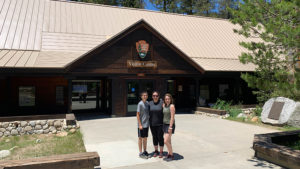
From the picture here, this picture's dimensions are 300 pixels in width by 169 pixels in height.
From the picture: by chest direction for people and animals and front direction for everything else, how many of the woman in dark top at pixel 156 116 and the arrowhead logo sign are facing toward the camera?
2

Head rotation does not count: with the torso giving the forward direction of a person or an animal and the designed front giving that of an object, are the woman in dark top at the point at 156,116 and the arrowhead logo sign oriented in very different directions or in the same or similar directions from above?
same or similar directions

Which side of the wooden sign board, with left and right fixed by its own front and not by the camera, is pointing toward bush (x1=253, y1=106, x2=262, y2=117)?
left

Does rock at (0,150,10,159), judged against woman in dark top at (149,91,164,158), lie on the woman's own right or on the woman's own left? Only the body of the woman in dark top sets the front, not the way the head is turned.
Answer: on the woman's own right

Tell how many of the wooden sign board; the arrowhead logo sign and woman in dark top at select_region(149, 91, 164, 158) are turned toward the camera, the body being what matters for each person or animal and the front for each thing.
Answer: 3

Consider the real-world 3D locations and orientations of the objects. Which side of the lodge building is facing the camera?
front

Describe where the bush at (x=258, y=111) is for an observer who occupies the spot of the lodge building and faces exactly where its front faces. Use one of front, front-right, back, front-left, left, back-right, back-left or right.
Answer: left

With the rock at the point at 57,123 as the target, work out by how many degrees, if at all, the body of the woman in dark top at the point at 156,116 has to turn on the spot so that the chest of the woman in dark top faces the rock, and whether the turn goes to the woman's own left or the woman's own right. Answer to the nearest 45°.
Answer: approximately 135° to the woman's own right

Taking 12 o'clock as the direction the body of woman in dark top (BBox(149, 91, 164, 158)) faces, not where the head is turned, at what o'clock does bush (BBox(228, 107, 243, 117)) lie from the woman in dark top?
The bush is roughly at 7 o'clock from the woman in dark top.

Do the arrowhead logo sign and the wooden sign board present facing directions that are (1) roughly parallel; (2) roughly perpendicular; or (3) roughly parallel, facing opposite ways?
roughly parallel

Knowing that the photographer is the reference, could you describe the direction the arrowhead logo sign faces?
facing the viewer

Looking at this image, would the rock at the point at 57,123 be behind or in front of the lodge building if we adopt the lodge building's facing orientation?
in front

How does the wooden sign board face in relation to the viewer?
toward the camera

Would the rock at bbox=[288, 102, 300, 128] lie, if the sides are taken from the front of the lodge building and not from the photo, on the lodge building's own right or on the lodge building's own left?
on the lodge building's own left

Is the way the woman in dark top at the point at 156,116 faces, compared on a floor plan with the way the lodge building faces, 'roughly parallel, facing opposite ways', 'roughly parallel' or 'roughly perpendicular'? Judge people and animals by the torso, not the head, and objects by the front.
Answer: roughly parallel

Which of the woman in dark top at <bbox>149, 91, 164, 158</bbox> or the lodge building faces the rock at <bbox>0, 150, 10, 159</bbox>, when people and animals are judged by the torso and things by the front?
the lodge building
